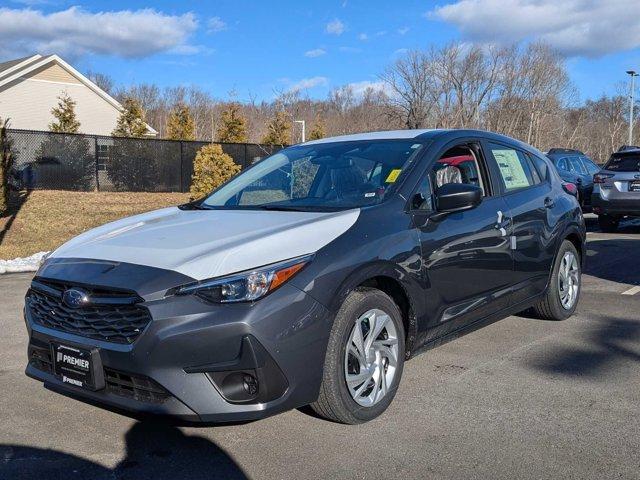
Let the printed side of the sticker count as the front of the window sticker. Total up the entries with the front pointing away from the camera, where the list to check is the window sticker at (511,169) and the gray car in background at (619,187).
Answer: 1

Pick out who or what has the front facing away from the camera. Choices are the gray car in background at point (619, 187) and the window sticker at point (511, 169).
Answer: the gray car in background

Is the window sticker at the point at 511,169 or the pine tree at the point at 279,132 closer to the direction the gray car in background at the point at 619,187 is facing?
the pine tree

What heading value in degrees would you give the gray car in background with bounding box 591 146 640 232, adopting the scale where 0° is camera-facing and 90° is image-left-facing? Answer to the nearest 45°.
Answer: approximately 180°

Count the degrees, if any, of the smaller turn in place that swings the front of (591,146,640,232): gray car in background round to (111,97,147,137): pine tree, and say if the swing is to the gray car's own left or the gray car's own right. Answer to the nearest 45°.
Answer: approximately 45° to the gray car's own left

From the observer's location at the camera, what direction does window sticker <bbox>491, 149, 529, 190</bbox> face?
facing the viewer and to the right of the viewer

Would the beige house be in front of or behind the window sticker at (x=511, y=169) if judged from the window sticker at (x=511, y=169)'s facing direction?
behind

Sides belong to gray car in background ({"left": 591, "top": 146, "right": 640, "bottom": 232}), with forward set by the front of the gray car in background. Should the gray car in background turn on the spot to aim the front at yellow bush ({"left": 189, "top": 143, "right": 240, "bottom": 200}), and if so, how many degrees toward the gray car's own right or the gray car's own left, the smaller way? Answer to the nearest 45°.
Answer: approximately 90° to the gray car's own left

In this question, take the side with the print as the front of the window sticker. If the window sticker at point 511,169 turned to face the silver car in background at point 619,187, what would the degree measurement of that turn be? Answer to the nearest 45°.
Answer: approximately 135° to its left

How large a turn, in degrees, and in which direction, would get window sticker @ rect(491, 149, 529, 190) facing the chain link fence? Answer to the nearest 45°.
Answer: approximately 180°
